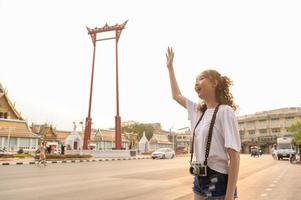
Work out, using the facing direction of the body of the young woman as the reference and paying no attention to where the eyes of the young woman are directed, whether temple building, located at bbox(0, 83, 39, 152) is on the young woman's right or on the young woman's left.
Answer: on the young woman's right

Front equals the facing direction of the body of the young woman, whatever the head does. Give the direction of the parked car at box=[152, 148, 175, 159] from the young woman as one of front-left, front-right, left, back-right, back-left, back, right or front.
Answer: back-right

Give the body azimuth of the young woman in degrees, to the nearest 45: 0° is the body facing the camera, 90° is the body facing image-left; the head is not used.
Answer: approximately 45°

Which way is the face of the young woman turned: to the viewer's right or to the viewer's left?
to the viewer's left
